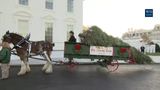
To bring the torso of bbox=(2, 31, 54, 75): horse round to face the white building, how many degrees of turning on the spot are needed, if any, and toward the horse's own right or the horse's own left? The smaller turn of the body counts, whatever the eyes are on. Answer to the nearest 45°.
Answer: approximately 90° to the horse's own right

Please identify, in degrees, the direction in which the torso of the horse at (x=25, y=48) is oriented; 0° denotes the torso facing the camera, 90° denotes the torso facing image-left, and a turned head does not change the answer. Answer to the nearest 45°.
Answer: approximately 90°

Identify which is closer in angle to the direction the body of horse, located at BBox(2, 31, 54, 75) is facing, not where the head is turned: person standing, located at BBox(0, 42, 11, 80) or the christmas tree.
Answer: the person standing

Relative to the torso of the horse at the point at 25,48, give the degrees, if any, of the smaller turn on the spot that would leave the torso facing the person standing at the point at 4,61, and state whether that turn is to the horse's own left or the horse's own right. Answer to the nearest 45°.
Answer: approximately 45° to the horse's own left

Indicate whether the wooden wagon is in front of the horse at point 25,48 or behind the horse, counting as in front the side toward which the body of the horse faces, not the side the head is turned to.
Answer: behind

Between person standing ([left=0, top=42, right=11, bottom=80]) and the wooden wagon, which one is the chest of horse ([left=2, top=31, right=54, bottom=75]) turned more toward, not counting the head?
the person standing
